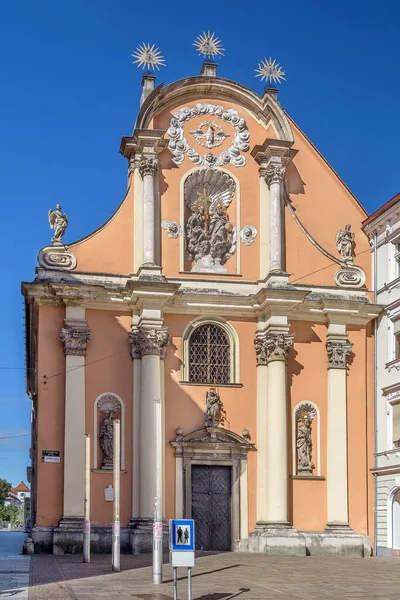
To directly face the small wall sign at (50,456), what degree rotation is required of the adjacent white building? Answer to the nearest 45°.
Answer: approximately 45° to its right

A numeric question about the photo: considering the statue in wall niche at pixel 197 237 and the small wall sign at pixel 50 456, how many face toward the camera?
2

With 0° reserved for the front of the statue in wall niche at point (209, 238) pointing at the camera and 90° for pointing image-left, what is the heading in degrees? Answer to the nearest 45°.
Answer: approximately 0°

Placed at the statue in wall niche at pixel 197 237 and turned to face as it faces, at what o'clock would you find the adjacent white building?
The adjacent white building is roughly at 9 o'clock from the statue in wall niche.

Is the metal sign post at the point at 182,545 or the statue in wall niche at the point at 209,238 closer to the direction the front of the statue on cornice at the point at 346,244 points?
the metal sign post

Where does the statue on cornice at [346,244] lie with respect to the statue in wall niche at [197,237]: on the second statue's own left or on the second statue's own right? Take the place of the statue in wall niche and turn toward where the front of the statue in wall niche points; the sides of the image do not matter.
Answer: on the second statue's own left

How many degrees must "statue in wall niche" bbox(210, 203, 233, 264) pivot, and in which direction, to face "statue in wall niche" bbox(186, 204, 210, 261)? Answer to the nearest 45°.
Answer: approximately 90° to its right
